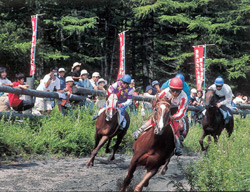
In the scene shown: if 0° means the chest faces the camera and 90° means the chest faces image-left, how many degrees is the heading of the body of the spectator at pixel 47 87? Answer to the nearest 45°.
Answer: approximately 315°

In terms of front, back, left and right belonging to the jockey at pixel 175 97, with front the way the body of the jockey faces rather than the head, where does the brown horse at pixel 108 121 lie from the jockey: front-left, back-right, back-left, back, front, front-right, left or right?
back-right

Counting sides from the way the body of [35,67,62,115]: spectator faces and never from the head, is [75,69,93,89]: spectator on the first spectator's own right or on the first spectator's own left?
on the first spectator's own left

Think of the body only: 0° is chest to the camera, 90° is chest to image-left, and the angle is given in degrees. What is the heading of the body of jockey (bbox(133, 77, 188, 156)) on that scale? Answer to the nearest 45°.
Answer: approximately 0°

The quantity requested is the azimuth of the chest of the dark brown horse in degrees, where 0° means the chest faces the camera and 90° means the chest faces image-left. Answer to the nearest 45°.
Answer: approximately 45°

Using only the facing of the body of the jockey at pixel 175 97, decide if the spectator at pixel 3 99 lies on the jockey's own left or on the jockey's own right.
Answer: on the jockey's own right

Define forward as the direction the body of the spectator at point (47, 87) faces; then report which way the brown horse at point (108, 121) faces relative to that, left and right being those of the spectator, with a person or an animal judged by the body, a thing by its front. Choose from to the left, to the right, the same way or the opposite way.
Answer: to the right

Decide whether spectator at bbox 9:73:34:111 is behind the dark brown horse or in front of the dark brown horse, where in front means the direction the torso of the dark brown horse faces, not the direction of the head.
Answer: in front

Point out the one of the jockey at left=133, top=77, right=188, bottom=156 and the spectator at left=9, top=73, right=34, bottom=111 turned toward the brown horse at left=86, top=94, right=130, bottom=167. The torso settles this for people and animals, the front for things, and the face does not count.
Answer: the spectator
